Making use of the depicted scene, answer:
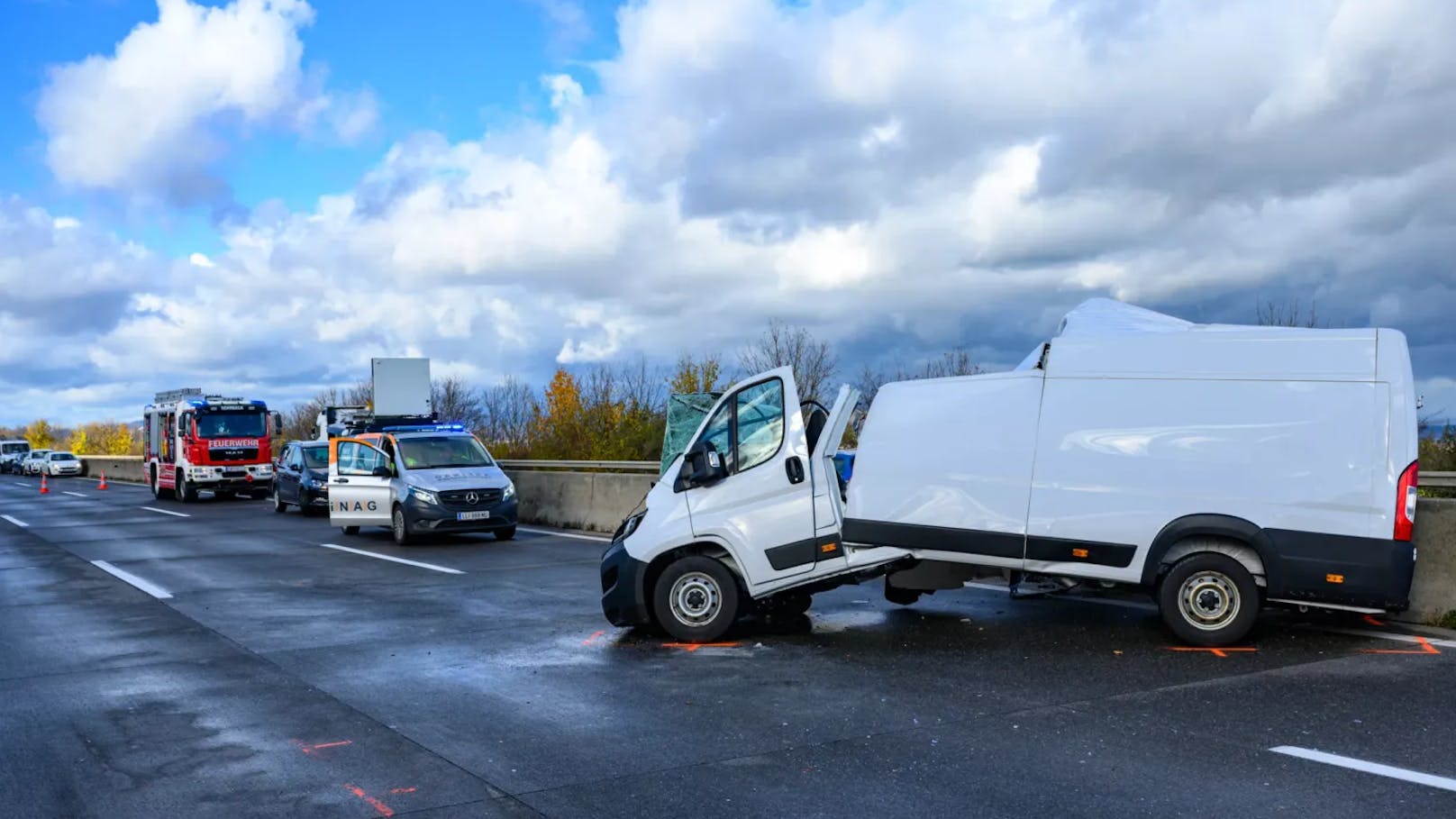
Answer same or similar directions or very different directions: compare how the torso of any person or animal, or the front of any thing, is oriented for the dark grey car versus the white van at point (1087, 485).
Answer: very different directions

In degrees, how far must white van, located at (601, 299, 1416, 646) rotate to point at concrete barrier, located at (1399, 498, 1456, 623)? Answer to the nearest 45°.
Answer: approximately 135° to its right

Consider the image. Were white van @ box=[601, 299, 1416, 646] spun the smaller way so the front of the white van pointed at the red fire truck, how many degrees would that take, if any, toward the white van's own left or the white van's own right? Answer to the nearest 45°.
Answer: approximately 45° to the white van's own right

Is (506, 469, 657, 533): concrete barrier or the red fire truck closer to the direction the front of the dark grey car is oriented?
the concrete barrier

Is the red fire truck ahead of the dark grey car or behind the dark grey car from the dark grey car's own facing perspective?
behind

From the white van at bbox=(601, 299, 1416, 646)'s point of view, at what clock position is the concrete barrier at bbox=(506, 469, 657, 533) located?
The concrete barrier is roughly at 2 o'clock from the white van.

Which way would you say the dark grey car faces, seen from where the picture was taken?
facing the viewer and to the right of the viewer

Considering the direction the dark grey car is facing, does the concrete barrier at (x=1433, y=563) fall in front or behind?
in front

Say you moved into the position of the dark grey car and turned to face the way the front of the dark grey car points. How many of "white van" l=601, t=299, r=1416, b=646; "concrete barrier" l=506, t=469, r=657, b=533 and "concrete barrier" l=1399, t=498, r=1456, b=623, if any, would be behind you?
0

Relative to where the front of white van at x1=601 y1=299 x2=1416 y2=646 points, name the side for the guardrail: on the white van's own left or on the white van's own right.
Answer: on the white van's own right

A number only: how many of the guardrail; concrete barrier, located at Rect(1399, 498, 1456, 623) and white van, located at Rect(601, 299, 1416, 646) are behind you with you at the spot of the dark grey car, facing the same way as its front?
0

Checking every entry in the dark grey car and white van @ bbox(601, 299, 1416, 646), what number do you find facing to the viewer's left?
1

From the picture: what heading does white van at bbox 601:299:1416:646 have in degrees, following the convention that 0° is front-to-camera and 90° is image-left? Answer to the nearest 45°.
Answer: approximately 90°

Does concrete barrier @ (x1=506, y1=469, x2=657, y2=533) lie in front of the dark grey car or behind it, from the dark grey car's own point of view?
in front
